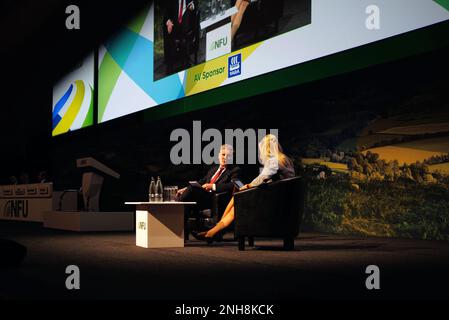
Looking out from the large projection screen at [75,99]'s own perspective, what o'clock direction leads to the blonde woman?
The blonde woman is roughly at 10 o'clock from the large projection screen.

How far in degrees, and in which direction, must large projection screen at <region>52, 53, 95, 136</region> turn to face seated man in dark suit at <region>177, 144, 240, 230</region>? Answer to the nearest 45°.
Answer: approximately 45° to its left

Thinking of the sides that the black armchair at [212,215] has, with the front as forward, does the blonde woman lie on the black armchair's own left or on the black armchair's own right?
on the black armchair's own left
